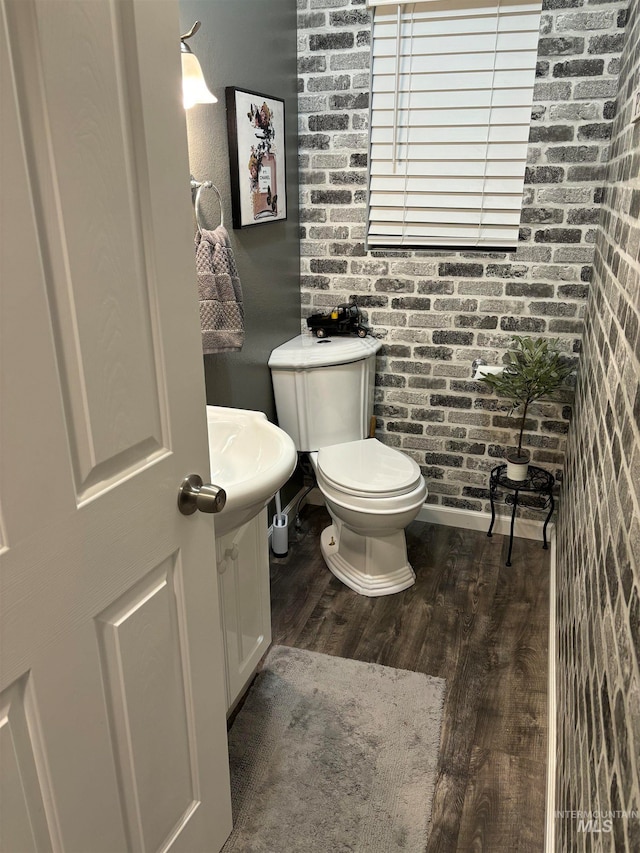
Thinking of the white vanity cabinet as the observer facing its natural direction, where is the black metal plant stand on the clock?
The black metal plant stand is roughly at 11 o'clock from the white vanity cabinet.

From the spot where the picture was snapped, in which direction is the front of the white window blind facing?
facing the viewer

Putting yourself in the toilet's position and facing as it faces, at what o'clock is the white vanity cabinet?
The white vanity cabinet is roughly at 2 o'clock from the toilet.

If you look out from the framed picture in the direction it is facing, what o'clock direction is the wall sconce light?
The wall sconce light is roughly at 2 o'clock from the framed picture.

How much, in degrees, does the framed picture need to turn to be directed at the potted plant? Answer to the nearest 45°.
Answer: approximately 45° to its left

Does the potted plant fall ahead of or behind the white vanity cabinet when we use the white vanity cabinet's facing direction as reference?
ahead

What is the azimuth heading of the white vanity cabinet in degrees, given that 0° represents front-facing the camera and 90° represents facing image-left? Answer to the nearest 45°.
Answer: approximately 270°

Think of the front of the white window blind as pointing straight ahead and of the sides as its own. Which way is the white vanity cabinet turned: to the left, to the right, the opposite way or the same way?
to the left

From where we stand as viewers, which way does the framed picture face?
facing the viewer and to the right of the viewer

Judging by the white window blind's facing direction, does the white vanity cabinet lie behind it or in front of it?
in front

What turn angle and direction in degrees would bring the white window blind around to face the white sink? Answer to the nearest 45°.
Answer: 0° — it already faces it

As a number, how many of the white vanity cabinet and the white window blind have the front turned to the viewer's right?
1
